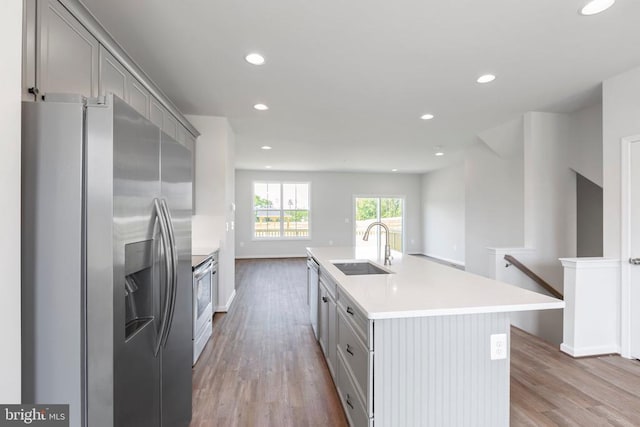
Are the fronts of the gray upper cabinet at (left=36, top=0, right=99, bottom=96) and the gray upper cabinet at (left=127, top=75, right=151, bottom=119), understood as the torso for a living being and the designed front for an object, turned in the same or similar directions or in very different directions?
same or similar directions

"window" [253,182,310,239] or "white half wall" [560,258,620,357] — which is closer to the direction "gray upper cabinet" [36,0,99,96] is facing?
the white half wall

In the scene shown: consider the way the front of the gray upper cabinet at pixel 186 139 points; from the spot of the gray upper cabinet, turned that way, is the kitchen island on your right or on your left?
on your right

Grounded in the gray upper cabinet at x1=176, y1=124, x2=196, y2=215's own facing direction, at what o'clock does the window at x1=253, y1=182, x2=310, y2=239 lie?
The window is roughly at 10 o'clock from the gray upper cabinet.

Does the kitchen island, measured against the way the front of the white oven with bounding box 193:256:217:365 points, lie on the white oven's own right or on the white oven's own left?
on the white oven's own right

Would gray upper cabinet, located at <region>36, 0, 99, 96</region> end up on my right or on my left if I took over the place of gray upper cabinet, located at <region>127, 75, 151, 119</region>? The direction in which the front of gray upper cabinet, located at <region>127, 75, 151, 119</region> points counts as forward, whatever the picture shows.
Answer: on my right

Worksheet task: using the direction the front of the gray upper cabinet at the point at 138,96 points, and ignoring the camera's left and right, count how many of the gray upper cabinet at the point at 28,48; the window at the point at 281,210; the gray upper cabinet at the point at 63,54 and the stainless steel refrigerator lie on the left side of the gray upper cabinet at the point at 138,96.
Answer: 1

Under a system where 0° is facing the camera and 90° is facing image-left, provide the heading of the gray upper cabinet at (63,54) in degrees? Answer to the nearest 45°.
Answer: approximately 315°

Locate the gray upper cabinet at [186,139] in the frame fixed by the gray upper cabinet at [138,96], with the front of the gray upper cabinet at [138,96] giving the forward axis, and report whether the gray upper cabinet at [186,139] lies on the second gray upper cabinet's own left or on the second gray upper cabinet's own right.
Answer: on the second gray upper cabinet's own left

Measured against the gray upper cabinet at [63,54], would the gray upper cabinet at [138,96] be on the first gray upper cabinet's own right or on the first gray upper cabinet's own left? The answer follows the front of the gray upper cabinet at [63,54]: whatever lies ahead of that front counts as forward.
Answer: on the first gray upper cabinet's own left

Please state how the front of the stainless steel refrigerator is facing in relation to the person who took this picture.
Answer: facing the viewer and to the right of the viewer

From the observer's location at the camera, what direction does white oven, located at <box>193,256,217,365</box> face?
facing to the right of the viewer

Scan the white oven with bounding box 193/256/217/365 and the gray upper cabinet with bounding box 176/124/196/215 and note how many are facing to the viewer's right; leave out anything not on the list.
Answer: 2

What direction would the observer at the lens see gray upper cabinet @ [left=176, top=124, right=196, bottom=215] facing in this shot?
facing to the right of the viewer
